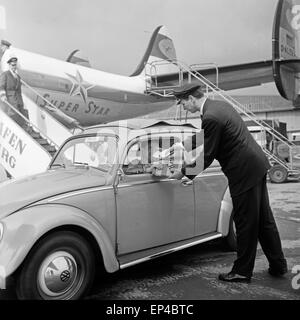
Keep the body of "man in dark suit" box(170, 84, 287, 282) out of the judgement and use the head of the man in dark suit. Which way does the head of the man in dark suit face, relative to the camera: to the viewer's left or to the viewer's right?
to the viewer's left

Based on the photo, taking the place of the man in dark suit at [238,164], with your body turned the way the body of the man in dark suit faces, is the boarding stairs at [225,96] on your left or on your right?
on your right

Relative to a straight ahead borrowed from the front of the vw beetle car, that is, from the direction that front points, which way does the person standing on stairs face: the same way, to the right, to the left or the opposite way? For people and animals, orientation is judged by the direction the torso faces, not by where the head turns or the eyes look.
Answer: to the left

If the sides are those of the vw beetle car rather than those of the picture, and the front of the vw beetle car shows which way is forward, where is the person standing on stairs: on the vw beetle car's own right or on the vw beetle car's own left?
on the vw beetle car's own right

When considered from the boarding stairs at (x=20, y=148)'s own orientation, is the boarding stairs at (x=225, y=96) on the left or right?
on its left

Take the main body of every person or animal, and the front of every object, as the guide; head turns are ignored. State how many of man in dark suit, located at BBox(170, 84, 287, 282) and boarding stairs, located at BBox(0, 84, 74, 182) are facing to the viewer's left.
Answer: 1

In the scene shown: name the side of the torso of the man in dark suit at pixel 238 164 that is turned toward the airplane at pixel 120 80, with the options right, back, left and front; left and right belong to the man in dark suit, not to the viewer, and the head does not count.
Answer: right

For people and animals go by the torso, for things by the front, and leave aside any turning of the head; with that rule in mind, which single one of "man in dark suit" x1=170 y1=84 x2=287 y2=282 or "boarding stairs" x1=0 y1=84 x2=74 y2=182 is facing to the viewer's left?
the man in dark suit

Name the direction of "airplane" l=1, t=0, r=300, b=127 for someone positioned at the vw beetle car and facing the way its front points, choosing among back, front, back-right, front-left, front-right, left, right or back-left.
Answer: back-right

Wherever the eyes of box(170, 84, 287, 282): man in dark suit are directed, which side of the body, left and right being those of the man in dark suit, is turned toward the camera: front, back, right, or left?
left

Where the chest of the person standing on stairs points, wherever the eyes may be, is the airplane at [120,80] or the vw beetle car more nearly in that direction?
the vw beetle car
